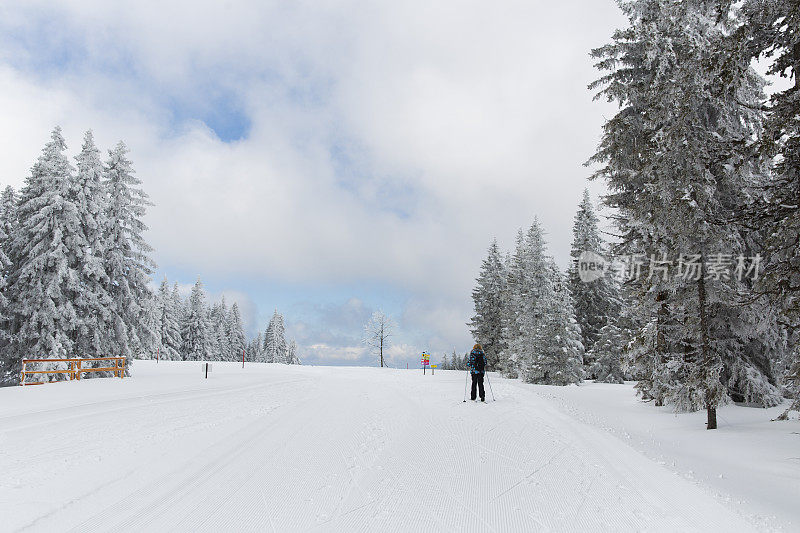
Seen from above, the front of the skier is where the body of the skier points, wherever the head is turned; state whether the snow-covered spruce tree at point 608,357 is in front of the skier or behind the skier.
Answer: in front

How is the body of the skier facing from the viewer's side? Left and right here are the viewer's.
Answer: facing away from the viewer

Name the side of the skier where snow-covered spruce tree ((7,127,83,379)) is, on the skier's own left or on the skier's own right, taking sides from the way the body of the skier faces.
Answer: on the skier's own left
